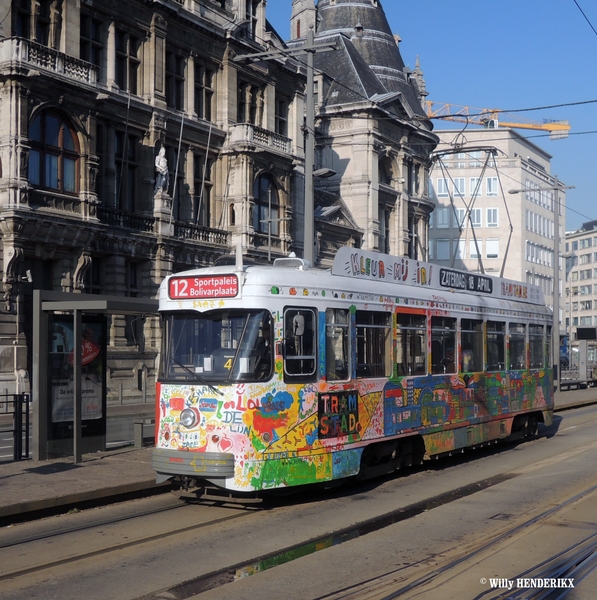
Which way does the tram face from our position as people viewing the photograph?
facing the viewer and to the left of the viewer

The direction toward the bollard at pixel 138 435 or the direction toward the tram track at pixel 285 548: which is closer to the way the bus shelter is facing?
the tram track

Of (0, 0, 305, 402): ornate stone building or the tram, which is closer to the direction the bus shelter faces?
the tram

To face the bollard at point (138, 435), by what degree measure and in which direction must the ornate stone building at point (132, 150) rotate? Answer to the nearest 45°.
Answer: approximately 45° to its right

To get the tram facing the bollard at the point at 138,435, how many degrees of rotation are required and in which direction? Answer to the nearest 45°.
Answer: approximately 90° to its right

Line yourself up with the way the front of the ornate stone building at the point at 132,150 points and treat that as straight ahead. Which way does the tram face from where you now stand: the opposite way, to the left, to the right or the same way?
to the right

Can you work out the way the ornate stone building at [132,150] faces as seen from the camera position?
facing the viewer and to the right of the viewer

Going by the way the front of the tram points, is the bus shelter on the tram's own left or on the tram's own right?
on the tram's own right

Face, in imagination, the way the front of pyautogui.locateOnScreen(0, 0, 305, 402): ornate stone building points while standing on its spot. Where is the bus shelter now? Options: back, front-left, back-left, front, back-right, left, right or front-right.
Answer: front-right

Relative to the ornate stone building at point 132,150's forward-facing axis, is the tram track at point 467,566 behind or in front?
in front

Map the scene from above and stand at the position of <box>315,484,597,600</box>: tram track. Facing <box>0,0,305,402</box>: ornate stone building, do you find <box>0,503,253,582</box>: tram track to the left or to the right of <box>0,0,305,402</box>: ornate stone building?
left

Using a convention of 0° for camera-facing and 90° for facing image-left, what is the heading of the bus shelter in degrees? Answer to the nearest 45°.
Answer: approximately 315°

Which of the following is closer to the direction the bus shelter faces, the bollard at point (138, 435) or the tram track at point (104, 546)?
the tram track

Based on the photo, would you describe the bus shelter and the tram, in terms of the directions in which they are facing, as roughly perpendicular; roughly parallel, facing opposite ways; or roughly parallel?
roughly perpendicular

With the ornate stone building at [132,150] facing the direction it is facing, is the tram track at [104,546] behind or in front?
in front
